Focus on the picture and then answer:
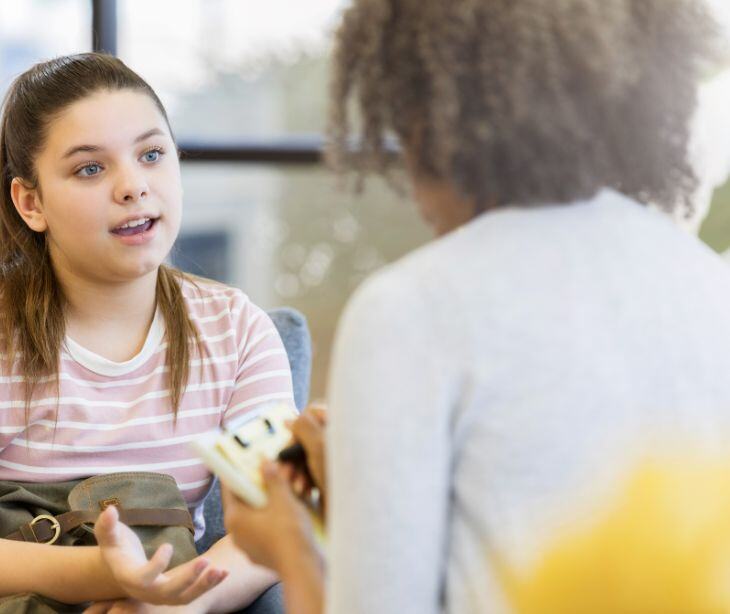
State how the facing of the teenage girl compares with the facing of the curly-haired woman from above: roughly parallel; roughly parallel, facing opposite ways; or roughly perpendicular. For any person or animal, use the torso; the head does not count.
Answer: roughly parallel, facing opposite ways

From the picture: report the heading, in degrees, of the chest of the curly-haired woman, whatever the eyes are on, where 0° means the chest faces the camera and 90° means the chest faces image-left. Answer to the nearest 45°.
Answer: approximately 135°

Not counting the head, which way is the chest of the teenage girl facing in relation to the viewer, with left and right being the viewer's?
facing the viewer and to the right of the viewer

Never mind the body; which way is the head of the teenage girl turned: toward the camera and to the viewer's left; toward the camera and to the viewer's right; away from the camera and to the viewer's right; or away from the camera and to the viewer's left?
toward the camera and to the viewer's right

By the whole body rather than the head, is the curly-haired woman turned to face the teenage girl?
yes

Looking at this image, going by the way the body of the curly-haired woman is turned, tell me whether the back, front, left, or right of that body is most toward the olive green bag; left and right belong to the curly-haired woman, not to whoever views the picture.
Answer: front

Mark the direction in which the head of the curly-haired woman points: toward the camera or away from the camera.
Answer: away from the camera

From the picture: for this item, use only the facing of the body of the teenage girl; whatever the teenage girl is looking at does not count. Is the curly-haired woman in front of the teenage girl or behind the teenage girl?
in front
